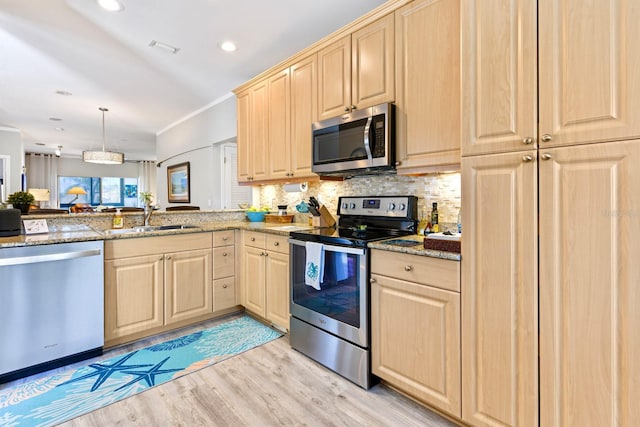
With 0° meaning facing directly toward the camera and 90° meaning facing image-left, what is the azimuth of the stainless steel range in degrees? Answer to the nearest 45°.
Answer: approximately 45°

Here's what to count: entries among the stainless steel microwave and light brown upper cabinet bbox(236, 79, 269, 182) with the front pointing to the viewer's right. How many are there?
0

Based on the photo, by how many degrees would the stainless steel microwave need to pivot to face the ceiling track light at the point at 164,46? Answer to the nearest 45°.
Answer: approximately 45° to its right

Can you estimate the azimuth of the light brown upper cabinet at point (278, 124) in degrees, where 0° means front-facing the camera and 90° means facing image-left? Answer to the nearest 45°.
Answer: approximately 45°

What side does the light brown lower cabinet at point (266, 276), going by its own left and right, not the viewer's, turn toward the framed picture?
right

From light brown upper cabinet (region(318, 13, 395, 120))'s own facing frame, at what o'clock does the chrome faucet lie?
The chrome faucet is roughly at 2 o'clock from the light brown upper cabinet.

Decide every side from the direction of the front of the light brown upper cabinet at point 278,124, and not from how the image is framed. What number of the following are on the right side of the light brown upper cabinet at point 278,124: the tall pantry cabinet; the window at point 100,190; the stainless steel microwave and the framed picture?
2

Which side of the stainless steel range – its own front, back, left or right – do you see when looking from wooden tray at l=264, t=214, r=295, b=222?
right
